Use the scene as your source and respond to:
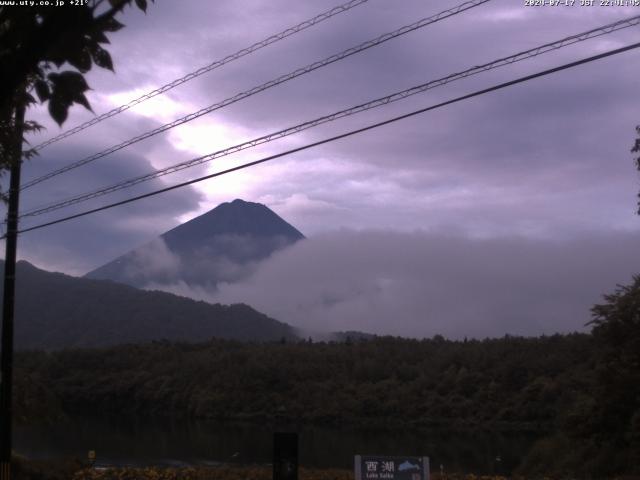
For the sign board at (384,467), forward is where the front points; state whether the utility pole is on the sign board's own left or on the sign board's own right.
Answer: on the sign board's own right

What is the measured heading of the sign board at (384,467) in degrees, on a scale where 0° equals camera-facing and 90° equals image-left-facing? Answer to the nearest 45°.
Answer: approximately 0°

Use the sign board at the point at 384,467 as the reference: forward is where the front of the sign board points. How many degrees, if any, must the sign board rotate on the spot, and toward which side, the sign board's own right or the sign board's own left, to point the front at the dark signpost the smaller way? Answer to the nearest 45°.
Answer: approximately 45° to the sign board's own right
